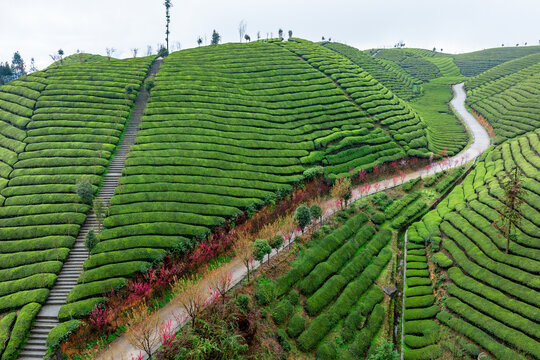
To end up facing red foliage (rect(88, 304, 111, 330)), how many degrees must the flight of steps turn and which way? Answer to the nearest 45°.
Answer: approximately 45° to its left

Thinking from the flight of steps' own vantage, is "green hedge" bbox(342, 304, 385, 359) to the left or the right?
on its left

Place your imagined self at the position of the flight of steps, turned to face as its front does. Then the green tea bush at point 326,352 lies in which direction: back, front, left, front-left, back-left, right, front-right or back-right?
front-left

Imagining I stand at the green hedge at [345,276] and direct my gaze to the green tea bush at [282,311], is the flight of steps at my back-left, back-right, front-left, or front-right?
front-right

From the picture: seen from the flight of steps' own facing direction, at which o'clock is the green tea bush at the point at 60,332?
The green tea bush is roughly at 12 o'clock from the flight of steps.

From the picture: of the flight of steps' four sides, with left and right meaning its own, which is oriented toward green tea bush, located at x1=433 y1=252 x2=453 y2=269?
left

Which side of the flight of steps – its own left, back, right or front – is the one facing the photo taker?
front

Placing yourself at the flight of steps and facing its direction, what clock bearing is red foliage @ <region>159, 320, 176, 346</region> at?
The red foliage is roughly at 11 o'clock from the flight of steps.

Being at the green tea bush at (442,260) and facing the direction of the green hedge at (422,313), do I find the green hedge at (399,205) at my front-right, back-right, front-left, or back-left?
back-right
